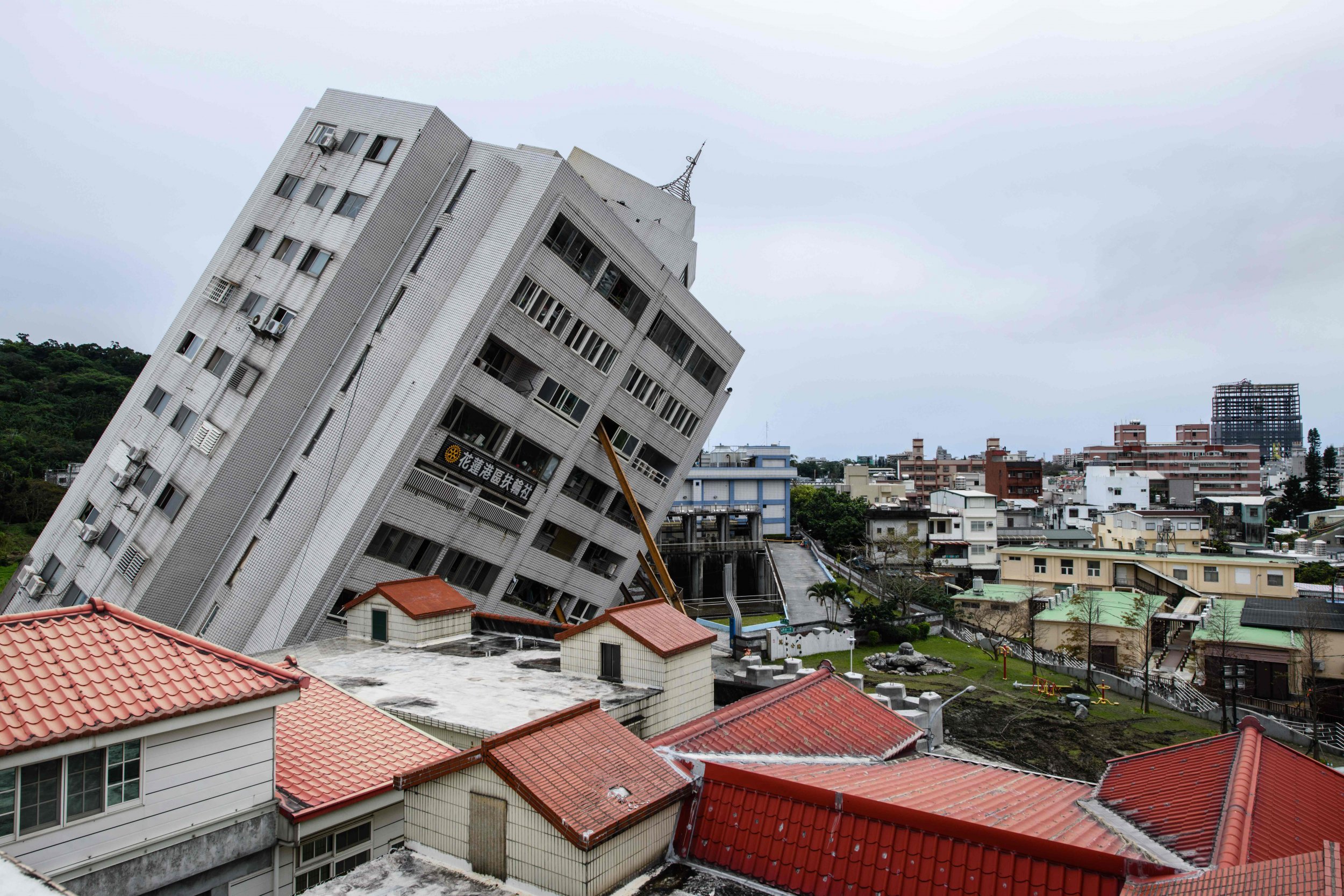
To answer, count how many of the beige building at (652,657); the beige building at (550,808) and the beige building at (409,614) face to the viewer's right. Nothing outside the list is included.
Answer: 0

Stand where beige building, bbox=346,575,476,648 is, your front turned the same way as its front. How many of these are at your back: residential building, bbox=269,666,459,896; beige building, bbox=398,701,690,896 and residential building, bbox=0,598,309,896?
0

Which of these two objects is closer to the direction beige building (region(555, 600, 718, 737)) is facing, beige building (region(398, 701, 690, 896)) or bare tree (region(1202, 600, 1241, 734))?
the beige building

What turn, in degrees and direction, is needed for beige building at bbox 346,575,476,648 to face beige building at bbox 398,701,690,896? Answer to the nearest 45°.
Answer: approximately 45° to its left

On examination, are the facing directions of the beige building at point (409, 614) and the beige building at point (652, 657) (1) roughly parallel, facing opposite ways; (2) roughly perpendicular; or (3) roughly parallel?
roughly parallel

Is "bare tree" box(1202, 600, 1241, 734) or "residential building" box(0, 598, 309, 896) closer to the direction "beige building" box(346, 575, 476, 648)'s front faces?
the residential building

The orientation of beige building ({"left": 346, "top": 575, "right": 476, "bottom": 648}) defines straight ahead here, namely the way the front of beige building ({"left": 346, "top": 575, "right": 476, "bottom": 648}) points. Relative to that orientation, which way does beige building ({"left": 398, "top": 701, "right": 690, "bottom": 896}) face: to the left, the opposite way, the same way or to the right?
the same way

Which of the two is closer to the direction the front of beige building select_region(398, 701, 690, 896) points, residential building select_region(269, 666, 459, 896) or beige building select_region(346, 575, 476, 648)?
the residential building

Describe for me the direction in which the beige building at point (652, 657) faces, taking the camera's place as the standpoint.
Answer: facing the viewer and to the left of the viewer

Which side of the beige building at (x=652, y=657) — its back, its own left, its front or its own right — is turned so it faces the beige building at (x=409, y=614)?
right

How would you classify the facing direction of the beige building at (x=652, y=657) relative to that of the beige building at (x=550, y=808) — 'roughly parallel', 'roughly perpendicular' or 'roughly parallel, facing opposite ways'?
roughly parallel

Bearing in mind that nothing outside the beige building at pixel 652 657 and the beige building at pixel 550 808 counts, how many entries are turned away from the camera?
0

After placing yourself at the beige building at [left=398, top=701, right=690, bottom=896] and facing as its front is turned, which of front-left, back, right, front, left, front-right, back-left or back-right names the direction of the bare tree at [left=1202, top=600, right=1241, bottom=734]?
back
